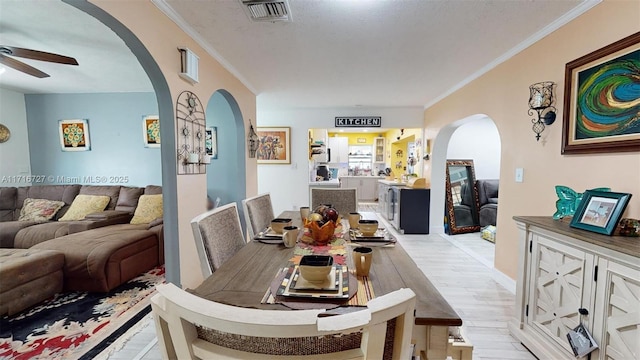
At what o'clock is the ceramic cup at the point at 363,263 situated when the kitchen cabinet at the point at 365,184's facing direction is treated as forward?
The ceramic cup is roughly at 12 o'clock from the kitchen cabinet.

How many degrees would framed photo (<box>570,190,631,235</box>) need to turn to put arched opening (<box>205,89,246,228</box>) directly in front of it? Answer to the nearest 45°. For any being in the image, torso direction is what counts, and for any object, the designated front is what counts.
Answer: approximately 45° to its right

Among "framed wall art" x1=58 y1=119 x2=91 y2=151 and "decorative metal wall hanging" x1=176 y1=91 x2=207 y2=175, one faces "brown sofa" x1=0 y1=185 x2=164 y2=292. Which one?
the framed wall art

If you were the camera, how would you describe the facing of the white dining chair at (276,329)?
facing away from the viewer

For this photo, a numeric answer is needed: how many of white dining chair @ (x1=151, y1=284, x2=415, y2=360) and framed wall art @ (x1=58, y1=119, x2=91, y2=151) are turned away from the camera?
1

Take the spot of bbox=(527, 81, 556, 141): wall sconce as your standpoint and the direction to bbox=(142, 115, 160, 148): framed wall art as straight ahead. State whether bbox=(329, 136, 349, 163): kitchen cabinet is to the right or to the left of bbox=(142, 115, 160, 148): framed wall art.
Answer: right

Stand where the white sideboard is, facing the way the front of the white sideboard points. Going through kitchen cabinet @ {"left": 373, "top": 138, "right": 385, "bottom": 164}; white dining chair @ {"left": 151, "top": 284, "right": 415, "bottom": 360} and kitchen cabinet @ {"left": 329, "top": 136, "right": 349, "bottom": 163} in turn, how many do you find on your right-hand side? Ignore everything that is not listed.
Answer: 2
